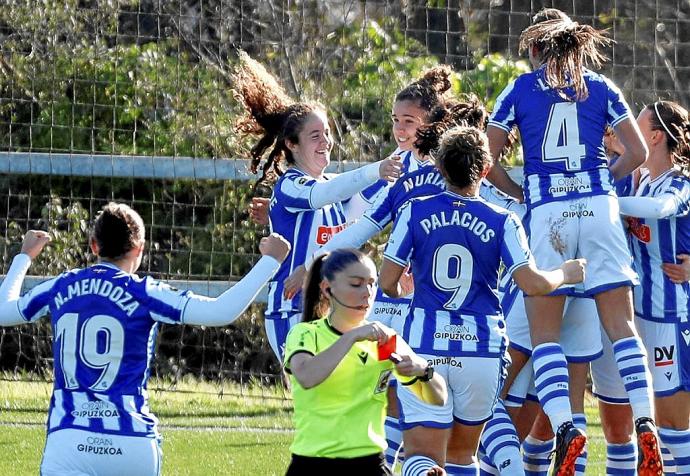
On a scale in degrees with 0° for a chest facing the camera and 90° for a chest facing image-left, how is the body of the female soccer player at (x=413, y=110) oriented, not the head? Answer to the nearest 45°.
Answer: approximately 45°

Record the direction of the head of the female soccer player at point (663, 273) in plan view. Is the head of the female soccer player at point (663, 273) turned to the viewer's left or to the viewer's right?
to the viewer's left

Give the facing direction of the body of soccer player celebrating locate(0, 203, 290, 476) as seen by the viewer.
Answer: away from the camera

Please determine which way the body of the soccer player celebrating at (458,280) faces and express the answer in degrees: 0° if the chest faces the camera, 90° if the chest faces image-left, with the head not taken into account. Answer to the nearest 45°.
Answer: approximately 180°

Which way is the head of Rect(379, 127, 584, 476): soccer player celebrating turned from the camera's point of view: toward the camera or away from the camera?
away from the camera

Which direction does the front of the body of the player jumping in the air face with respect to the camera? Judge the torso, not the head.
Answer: away from the camera

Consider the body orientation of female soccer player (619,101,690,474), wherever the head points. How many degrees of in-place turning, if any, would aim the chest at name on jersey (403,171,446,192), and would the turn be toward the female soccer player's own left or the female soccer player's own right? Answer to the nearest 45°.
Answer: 0° — they already face it

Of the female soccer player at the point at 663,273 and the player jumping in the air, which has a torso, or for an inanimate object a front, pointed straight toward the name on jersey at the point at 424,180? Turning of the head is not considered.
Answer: the female soccer player

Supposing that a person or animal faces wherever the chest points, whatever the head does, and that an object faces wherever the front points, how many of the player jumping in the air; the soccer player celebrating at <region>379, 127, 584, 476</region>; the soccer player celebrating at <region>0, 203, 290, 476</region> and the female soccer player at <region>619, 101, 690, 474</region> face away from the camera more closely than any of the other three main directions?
3

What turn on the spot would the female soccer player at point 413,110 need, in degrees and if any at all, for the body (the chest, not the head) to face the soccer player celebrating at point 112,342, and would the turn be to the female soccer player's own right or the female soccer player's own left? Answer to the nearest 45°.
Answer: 0° — they already face them

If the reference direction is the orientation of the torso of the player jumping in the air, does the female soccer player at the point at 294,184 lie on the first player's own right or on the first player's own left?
on the first player's own left

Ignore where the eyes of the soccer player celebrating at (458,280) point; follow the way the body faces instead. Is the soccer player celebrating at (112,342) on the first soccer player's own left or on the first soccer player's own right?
on the first soccer player's own left
